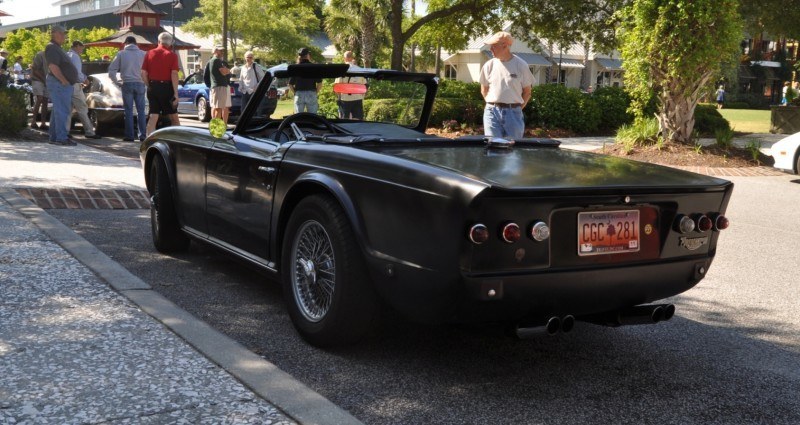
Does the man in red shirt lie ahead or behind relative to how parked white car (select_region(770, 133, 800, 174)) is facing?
ahead

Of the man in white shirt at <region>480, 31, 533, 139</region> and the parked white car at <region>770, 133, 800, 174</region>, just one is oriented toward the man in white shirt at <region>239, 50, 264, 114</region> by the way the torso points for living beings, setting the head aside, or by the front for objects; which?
the parked white car

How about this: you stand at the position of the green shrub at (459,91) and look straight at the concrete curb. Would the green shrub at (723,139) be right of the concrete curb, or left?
left

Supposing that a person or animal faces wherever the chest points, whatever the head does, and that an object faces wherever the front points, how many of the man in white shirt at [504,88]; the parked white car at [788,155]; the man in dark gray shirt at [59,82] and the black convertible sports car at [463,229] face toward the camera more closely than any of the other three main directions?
1

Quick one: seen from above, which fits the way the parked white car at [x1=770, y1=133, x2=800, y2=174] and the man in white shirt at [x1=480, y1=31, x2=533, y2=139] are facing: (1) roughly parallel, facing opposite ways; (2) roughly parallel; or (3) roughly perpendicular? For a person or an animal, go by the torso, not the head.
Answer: roughly perpendicular

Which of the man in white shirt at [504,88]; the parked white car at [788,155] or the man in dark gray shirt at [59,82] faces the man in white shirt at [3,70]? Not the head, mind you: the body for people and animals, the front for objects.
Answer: the parked white car

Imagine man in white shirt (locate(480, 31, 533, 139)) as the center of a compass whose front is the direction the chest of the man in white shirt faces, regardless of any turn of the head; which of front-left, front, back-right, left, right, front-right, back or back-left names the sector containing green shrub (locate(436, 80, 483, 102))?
back

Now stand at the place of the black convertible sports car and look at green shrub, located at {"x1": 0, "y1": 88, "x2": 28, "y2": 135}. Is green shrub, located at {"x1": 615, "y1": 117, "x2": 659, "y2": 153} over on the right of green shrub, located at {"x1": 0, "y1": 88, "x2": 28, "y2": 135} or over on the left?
right

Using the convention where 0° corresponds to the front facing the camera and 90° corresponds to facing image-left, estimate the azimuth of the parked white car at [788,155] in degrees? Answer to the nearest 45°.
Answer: approximately 90°

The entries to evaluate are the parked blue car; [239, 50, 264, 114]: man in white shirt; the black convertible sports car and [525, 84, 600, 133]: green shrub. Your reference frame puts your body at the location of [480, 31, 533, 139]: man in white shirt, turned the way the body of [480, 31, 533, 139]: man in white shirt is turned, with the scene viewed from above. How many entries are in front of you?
1
